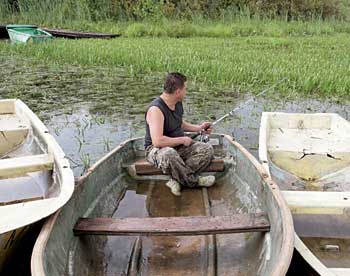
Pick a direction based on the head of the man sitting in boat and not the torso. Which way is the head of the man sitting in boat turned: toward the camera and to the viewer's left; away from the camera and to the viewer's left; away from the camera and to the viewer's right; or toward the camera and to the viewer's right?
away from the camera and to the viewer's right

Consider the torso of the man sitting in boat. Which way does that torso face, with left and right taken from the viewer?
facing the viewer and to the right of the viewer

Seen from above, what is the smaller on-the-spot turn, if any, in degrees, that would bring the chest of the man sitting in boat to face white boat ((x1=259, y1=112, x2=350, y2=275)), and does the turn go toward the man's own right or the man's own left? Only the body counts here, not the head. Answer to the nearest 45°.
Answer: approximately 45° to the man's own left

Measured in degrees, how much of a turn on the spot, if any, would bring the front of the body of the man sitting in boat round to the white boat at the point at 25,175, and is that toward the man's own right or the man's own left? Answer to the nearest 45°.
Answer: approximately 135° to the man's own right
